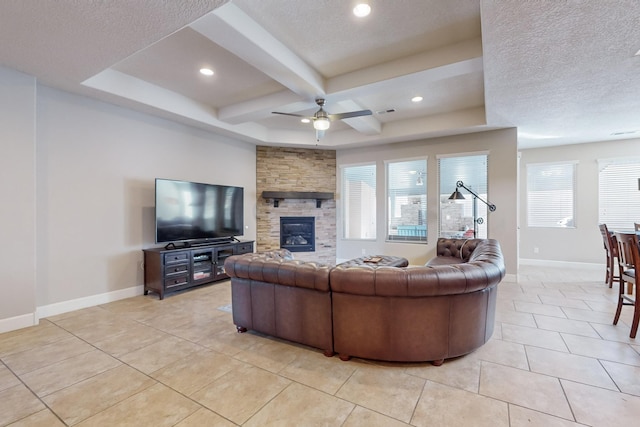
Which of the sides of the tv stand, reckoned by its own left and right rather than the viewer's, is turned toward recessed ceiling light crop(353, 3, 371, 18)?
front

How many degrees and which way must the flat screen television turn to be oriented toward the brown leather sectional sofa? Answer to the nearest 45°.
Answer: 0° — it already faces it

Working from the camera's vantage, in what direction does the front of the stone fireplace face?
facing the viewer

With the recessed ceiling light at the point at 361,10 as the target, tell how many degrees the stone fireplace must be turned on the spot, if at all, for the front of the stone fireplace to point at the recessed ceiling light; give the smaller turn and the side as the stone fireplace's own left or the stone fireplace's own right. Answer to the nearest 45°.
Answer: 0° — it already faces it

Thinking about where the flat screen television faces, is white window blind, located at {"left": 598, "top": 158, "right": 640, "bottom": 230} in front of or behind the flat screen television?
in front

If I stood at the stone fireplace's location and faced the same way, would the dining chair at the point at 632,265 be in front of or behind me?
in front

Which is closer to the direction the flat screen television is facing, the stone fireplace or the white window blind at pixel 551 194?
the white window blind

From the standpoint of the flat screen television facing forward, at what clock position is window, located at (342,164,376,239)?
The window is roughly at 10 o'clock from the flat screen television.

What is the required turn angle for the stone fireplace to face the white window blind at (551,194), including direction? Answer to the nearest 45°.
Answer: approximately 90° to its left
